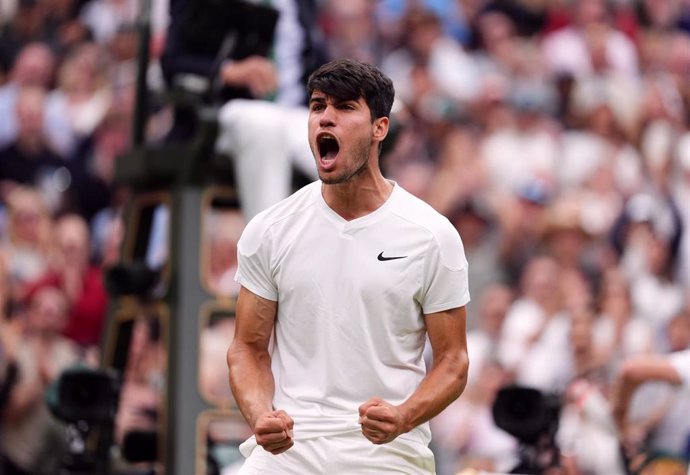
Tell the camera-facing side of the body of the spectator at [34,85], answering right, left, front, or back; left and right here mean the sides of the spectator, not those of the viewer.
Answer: front

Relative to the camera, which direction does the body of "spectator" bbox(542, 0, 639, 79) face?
toward the camera

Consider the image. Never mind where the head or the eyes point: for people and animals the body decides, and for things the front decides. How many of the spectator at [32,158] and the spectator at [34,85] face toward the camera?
2

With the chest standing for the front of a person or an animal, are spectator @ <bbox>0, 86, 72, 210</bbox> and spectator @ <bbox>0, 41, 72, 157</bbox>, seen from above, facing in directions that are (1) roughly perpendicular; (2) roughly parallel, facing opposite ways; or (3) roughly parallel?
roughly parallel

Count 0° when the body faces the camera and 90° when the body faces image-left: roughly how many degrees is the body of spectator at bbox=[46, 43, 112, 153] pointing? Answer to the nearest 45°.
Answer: approximately 0°

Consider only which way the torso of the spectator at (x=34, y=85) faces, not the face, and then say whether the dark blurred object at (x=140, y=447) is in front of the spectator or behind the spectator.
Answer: in front

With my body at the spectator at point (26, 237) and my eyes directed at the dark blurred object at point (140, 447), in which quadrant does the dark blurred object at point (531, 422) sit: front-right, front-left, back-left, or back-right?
front-left

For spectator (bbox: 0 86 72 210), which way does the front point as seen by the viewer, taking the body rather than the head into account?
toward the camera

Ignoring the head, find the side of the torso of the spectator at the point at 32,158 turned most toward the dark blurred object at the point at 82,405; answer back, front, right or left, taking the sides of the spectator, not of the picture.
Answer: front

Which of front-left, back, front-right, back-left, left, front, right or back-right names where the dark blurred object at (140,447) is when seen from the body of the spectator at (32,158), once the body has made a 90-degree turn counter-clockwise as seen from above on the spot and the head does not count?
right

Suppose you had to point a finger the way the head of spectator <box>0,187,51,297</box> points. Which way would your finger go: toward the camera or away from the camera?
toward the camera

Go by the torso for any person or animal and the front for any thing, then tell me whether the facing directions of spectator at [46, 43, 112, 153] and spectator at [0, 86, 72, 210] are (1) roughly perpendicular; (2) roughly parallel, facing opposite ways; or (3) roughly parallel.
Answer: roughly parallel

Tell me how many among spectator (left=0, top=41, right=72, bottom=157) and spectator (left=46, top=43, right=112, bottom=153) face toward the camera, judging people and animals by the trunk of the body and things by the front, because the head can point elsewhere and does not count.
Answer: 2

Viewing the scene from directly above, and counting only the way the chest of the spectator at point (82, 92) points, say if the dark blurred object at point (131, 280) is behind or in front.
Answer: in front

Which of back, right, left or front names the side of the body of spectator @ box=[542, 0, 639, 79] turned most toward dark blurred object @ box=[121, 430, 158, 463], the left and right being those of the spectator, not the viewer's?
front

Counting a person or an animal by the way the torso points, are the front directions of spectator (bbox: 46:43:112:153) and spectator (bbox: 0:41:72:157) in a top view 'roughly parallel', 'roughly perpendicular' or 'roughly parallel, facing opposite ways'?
roughly parallel

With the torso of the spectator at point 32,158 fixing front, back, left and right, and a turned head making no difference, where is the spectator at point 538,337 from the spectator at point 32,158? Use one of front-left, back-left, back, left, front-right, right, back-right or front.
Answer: front-left

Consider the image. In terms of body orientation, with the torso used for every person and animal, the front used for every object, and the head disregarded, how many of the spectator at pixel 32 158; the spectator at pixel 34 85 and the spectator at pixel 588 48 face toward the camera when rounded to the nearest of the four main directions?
3

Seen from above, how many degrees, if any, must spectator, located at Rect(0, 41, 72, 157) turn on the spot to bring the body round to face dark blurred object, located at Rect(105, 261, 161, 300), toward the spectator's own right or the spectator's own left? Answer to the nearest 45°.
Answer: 0° — they already face it
